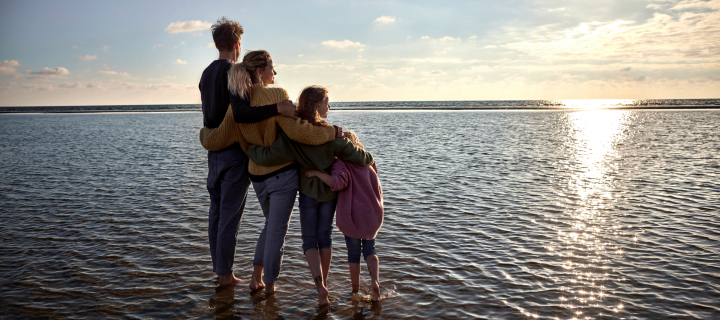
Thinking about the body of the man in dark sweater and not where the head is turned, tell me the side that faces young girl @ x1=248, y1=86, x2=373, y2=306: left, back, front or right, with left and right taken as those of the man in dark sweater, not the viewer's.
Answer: right

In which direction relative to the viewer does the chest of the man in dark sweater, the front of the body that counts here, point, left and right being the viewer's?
facing away from the viewer and to the right of the viewer

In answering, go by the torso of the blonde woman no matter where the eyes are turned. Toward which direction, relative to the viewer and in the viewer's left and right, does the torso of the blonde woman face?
facing away from the viewer and to the right of the viewer
